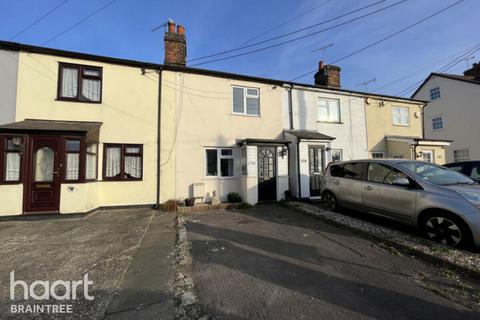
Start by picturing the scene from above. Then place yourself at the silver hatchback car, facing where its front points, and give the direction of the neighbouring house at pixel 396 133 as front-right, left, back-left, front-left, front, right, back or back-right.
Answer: back-left

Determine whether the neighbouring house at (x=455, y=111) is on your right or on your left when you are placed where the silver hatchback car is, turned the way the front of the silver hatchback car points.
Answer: on your left

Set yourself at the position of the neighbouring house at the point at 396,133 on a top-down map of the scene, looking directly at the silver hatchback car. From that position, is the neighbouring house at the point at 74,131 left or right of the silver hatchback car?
right

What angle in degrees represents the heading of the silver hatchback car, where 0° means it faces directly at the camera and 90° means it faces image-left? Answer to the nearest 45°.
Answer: approximately 315°
